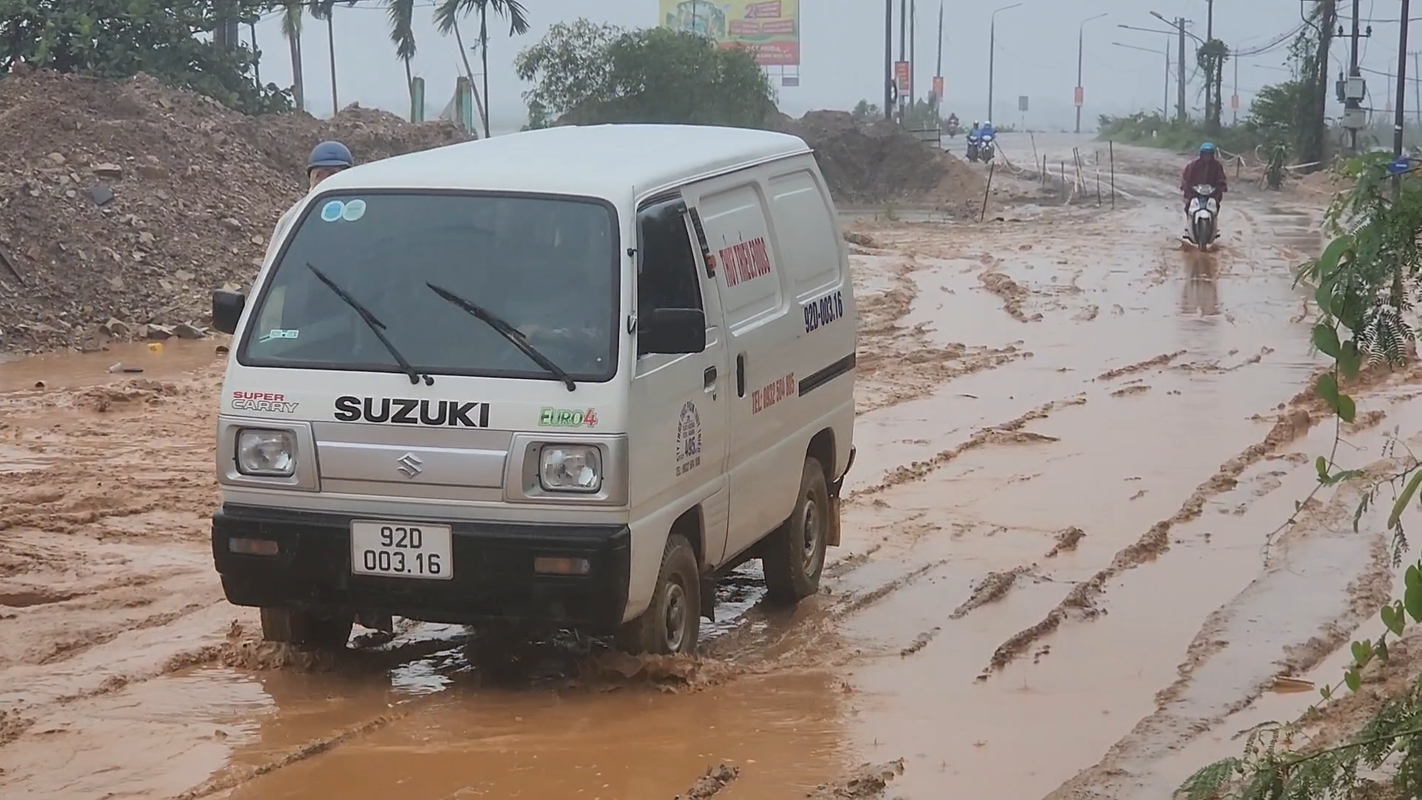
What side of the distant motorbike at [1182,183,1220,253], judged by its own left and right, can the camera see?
front

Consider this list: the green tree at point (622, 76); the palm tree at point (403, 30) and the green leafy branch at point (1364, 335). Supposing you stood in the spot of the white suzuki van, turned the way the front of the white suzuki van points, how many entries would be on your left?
1

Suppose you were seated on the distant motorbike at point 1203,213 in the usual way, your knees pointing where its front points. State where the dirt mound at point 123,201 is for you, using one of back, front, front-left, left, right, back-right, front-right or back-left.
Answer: front-right

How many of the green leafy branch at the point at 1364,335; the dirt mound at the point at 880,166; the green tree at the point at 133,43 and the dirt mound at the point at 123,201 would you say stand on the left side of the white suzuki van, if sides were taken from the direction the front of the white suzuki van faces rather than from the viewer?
1

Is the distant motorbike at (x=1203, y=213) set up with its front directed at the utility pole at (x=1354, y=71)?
no

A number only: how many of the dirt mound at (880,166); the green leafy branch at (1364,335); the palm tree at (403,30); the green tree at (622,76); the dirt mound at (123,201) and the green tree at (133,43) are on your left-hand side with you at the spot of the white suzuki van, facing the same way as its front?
1

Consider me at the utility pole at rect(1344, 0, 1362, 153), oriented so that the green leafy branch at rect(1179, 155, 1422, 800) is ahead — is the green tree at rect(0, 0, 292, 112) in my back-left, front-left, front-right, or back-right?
front-right

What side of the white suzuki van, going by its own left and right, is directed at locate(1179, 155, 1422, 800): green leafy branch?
left

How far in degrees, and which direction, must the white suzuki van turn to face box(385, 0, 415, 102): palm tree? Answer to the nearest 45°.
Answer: approximately 135° to its right

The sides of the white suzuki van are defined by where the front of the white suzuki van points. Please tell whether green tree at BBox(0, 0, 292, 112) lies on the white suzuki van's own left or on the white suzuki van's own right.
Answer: on the white suzuki van's own right

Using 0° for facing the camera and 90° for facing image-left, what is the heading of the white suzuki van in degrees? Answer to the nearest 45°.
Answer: approximately 45°

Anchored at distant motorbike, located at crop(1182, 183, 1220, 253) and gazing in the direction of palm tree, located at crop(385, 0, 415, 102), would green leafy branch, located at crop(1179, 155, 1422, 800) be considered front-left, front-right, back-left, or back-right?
back-left

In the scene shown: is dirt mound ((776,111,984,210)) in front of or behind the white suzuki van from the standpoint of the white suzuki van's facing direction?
behind

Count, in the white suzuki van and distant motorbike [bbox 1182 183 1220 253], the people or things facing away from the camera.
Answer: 0

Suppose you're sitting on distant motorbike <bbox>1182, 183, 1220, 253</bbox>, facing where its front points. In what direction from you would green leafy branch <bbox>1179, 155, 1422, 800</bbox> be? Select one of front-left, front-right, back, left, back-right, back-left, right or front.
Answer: front

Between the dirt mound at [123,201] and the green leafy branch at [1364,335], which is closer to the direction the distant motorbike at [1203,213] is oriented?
the green leafy branch

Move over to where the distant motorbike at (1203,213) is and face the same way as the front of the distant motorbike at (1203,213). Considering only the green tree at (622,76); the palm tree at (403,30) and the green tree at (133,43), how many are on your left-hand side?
0

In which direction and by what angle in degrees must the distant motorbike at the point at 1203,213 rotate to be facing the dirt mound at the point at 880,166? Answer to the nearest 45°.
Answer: approximately 135° to its right
